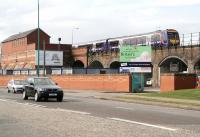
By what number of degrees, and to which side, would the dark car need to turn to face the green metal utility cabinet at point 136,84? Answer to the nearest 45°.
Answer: approximately 90° to its left
